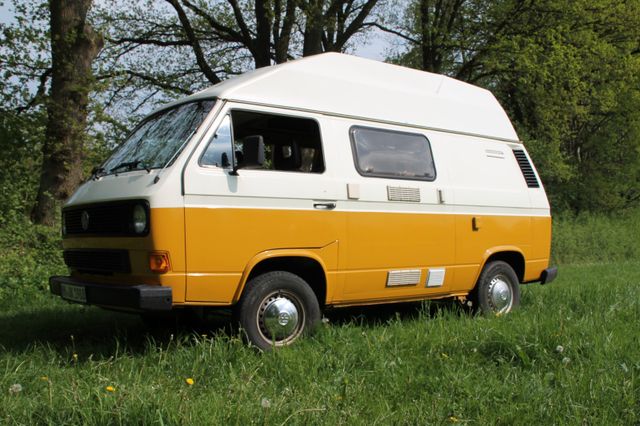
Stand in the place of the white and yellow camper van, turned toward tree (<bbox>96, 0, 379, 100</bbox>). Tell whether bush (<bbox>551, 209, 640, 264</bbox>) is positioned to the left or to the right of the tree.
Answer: right

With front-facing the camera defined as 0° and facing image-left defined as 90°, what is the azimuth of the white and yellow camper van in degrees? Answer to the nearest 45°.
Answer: approximately 45°

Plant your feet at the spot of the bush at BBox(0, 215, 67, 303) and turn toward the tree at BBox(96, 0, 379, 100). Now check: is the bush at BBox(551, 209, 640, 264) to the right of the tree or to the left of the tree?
right

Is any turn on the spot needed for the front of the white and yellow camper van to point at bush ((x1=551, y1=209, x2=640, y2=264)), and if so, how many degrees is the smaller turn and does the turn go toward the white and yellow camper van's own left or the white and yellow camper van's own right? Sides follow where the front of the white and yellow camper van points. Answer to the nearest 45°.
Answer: approximately 180°

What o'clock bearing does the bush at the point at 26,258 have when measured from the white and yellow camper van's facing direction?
The bush is roughly at 3 o'clock from the white and yellow camper van.

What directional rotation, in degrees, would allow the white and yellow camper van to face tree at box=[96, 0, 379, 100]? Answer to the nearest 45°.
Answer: approximately 135° to its right

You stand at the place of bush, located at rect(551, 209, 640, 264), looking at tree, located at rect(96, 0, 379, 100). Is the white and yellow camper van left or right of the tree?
left
